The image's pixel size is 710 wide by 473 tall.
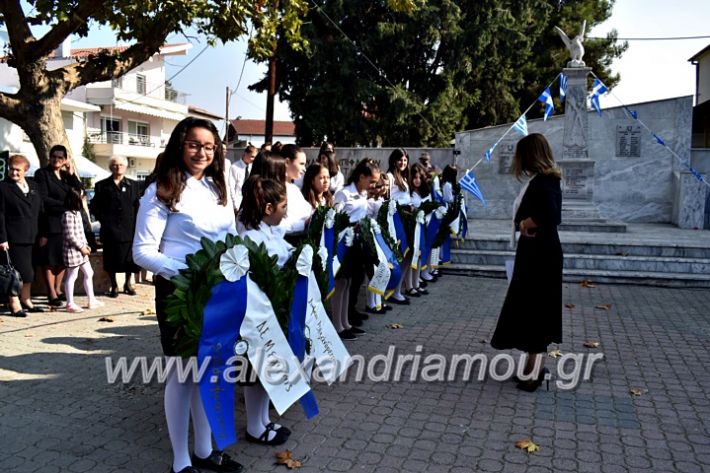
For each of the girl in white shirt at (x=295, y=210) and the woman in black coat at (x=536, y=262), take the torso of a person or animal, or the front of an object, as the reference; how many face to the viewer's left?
1

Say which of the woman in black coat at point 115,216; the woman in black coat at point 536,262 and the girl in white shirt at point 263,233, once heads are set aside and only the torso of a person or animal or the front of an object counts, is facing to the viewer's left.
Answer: the woman in black coat at point 536,262

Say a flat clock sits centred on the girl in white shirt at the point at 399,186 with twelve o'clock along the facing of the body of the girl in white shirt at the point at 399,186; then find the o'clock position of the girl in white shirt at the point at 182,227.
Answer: the girl in white shirt at the point at 182,227 is roughly at 2 o'clock from the girl in white shirt at the point at 399,186.

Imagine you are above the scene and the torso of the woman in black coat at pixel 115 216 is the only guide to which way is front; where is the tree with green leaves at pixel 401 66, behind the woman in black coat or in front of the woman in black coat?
behind

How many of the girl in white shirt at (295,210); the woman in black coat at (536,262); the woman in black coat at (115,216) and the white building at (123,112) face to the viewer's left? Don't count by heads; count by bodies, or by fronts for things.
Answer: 1

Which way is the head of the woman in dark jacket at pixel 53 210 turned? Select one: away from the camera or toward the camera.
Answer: toward the camera

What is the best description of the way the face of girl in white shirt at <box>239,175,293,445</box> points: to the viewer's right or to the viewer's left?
to the viewer's right

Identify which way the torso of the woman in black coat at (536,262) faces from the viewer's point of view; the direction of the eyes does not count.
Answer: to the viewer's left

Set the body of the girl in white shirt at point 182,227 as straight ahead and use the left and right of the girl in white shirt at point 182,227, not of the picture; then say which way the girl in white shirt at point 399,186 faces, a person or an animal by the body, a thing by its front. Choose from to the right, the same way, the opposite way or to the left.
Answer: the same way

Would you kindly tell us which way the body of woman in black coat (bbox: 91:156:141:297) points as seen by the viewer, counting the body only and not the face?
toward the camera
